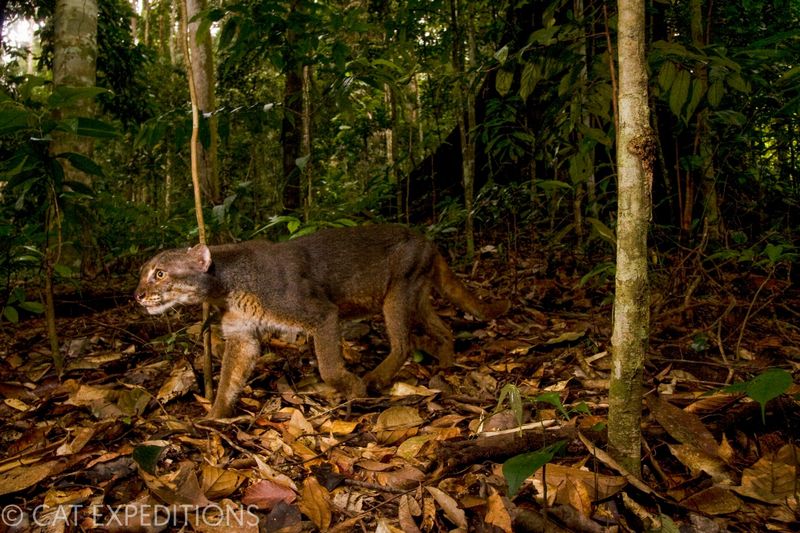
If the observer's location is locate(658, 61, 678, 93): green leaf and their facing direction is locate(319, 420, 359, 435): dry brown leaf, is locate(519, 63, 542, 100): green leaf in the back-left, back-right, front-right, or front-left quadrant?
front-right

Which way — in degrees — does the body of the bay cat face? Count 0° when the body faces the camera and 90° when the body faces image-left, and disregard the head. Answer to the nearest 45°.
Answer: approximately 90°

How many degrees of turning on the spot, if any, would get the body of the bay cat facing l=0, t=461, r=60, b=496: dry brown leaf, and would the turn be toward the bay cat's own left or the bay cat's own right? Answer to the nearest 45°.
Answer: approximately 45° to the bay cat's own left

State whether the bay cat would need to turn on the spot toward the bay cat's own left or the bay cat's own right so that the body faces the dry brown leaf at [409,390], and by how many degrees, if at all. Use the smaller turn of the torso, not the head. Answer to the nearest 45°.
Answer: approximately 135° to the bay cat's own left

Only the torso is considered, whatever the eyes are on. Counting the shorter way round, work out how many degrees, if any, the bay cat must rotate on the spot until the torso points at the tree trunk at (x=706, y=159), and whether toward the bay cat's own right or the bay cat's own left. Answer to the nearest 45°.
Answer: approximately 180°

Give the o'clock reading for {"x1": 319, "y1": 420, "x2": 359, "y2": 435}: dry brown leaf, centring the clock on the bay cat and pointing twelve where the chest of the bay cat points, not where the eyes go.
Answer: The dry brown leaf is roughly at 9 o'clock from the bay cat.

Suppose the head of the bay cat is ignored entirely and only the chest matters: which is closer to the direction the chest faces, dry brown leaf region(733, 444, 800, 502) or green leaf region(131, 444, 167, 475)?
the green leaf

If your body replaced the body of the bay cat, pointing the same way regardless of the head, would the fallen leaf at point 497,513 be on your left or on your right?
on your left

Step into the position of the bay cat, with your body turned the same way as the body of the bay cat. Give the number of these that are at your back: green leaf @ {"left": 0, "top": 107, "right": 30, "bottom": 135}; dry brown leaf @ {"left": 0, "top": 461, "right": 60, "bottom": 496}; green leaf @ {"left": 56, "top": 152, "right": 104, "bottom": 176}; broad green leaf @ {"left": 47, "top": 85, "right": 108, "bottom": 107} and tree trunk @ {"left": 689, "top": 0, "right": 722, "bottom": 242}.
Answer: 1

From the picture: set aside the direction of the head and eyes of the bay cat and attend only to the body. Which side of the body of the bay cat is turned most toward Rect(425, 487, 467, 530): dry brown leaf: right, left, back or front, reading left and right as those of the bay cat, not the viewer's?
left
